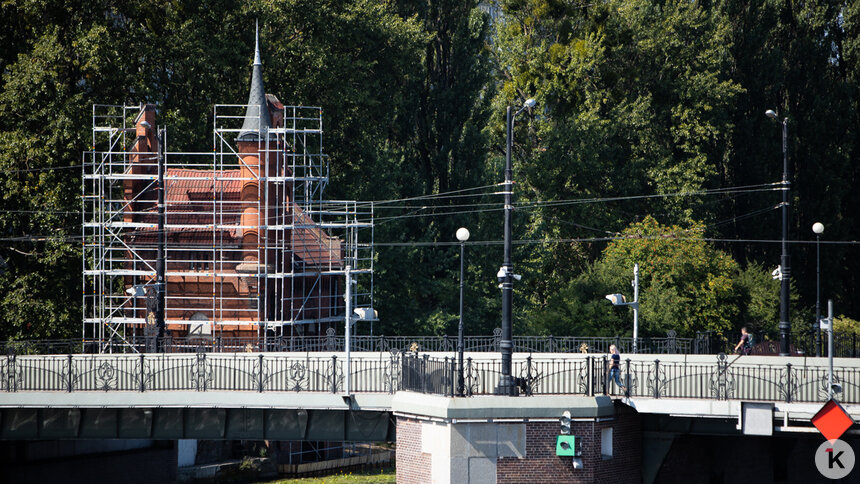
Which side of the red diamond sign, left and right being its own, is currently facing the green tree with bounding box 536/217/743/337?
back

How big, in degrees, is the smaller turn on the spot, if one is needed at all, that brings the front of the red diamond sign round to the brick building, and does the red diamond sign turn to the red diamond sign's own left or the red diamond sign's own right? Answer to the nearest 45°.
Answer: approximately 135° to the red diamond sign's own right

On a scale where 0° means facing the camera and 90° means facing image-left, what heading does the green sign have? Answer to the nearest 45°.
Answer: approximately 0°

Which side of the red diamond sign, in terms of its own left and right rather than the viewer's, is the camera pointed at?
front

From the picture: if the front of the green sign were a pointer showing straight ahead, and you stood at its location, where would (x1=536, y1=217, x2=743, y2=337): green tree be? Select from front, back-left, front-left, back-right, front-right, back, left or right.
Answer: back

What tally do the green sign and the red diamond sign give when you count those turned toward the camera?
2

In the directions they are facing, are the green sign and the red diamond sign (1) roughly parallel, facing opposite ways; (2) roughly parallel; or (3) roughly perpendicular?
roughly parallel

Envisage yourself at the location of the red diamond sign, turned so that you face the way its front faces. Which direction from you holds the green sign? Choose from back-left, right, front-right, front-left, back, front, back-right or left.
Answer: back-right
